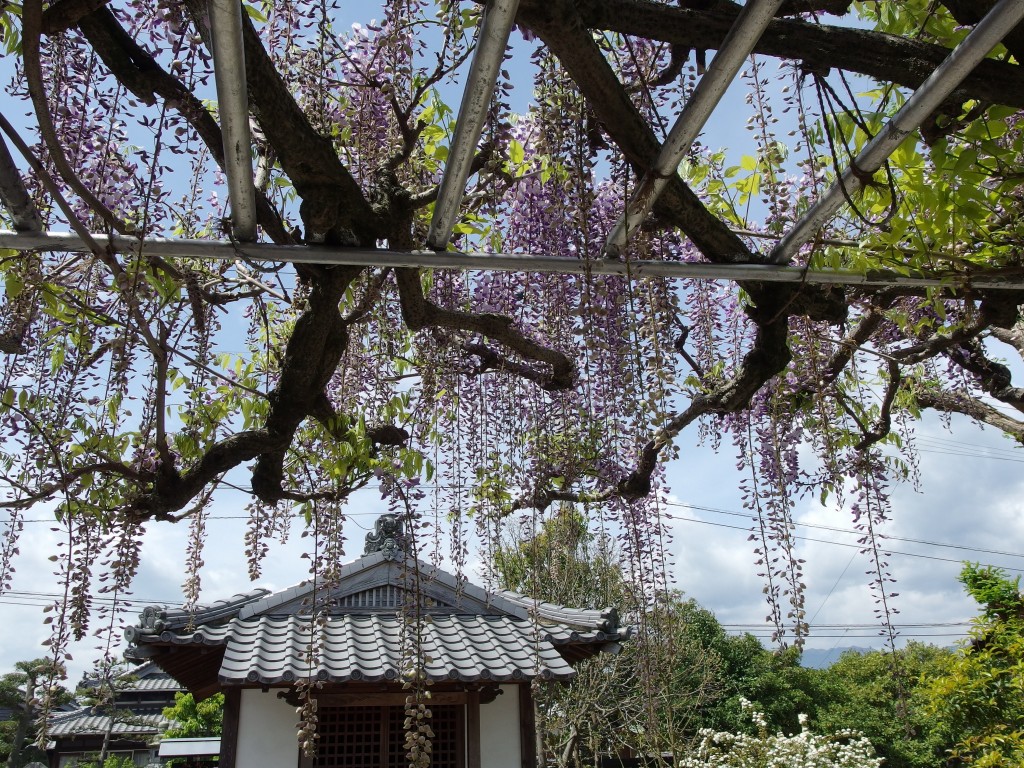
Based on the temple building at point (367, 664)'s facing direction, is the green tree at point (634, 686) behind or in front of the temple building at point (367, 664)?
behind

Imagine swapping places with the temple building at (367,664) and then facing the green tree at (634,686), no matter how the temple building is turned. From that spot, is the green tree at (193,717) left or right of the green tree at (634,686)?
left

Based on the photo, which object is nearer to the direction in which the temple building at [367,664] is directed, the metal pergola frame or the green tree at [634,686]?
the metal pergola frame

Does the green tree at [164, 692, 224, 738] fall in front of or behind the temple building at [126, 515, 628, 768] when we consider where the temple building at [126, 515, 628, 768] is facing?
behind

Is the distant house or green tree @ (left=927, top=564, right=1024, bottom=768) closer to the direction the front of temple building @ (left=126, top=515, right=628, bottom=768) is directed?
the green tree

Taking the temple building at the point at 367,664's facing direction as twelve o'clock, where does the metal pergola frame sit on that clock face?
The metal pergola frame is roughly at 12 o'clock from the temple building.

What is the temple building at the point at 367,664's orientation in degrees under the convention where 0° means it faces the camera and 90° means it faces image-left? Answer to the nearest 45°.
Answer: approximately 0°
